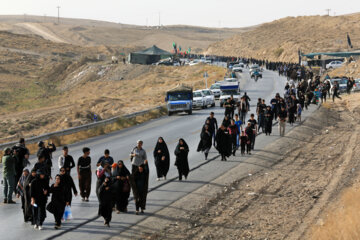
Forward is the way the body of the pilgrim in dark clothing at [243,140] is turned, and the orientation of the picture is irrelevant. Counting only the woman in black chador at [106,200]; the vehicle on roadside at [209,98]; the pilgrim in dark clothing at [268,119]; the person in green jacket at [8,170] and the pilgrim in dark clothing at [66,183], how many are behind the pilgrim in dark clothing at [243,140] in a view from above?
2

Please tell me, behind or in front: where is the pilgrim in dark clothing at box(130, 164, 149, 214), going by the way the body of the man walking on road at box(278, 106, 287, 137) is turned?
in front

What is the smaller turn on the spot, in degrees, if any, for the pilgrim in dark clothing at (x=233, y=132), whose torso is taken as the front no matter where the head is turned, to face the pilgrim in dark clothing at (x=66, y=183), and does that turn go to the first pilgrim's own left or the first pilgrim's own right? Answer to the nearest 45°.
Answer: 0° — they already face them

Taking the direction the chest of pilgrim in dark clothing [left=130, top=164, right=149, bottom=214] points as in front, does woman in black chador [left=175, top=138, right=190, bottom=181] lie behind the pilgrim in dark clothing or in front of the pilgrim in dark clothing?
behind

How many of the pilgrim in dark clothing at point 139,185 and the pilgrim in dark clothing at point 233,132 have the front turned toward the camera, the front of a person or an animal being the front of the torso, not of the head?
2

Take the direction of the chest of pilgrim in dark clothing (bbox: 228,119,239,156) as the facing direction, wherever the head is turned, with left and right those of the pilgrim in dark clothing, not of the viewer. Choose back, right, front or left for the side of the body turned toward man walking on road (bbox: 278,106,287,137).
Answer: back

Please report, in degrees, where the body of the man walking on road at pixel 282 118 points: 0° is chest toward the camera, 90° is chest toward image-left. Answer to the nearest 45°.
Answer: approximately 0°

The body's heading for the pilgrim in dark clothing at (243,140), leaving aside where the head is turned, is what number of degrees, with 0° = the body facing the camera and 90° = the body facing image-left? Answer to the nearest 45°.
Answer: approximately 0°
